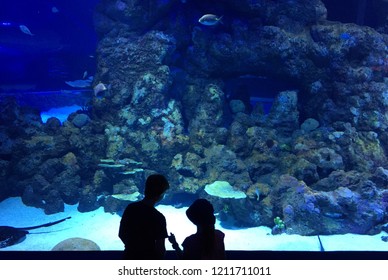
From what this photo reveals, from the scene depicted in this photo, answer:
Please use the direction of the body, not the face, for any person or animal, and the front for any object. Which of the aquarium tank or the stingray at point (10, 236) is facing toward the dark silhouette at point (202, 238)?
the aquarium tank

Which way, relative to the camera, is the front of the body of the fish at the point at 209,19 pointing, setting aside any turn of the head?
to the viewer's left

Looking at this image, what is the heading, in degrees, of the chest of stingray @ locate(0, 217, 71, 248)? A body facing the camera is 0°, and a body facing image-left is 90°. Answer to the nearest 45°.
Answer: approximately 90°

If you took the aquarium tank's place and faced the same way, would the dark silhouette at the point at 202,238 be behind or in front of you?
in front

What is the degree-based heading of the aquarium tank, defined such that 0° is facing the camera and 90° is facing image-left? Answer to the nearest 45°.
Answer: approximately 0°
